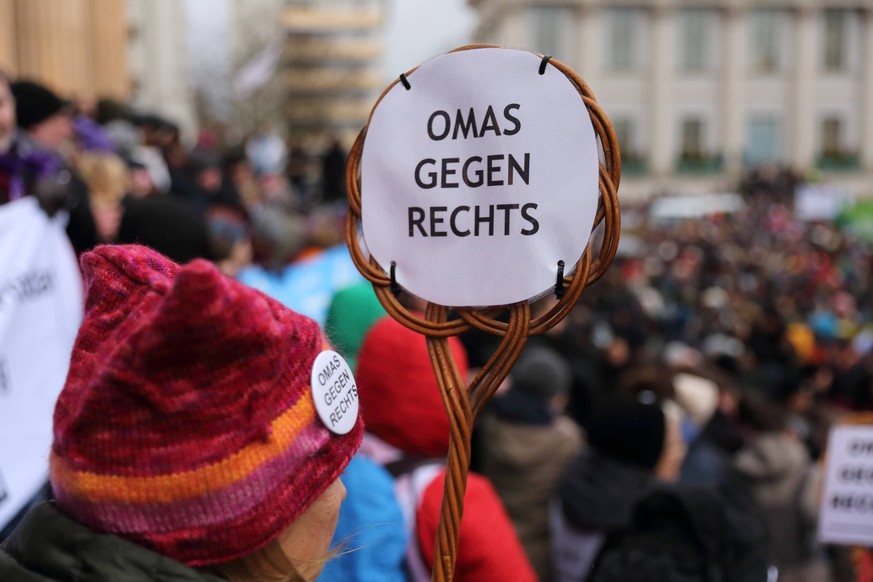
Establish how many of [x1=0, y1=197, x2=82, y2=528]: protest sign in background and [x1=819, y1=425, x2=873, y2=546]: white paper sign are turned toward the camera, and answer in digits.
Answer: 2

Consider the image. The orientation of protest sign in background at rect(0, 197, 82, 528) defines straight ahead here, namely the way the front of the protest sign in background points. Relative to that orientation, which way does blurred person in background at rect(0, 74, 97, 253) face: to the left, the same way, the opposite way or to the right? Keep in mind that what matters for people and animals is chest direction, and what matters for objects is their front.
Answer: to the left

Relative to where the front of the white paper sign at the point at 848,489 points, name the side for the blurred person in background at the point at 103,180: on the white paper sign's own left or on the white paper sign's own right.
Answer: on the white paper sign's own right

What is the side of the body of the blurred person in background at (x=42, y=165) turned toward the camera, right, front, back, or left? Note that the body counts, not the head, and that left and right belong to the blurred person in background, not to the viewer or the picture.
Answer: right

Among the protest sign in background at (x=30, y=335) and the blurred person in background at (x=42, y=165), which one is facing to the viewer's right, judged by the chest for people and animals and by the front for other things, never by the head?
the blurred person in background

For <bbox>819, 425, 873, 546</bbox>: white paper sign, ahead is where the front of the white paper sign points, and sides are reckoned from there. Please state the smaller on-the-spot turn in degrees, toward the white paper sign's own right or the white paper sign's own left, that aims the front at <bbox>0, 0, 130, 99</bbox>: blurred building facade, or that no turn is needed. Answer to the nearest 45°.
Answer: approximately 135° to the white paper sign's own right

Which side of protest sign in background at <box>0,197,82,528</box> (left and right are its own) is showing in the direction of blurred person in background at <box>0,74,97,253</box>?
back

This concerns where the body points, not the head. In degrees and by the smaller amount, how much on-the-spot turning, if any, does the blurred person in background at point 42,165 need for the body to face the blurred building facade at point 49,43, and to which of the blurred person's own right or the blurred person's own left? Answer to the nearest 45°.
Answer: approximately 90° to the blurred person's own left

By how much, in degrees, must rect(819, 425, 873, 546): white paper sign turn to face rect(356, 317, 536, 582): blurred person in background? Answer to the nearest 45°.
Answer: approximately 45° to its right

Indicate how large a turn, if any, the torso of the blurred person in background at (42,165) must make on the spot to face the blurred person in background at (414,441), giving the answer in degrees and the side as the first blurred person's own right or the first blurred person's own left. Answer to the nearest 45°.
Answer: approximately 90° to the first blurred person's own right

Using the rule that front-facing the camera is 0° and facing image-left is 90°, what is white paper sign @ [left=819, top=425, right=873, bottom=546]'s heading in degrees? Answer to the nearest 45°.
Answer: approximately 0°

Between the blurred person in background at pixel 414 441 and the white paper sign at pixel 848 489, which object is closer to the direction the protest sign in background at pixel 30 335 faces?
the blurred person in background

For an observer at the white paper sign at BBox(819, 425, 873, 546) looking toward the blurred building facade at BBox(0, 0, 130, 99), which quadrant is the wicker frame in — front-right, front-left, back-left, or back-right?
back-left
